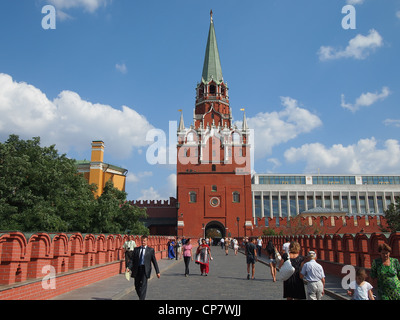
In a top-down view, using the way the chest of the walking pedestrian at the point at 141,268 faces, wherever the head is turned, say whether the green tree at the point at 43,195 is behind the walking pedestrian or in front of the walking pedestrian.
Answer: behind

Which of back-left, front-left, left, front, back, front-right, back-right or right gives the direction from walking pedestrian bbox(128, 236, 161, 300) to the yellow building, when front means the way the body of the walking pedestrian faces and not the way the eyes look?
back

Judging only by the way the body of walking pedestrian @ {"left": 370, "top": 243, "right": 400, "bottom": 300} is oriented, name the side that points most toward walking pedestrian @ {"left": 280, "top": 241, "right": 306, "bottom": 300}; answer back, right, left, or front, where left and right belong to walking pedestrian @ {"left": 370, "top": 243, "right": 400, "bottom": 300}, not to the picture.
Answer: right

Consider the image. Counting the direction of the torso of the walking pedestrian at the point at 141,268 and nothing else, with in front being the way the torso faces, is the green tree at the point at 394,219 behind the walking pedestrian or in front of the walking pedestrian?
behind

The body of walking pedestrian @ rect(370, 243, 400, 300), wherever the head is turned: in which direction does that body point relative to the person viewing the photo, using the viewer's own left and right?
facing the viewer

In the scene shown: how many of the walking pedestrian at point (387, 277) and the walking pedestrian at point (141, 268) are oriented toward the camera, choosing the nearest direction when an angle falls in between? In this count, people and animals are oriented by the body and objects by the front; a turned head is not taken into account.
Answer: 2

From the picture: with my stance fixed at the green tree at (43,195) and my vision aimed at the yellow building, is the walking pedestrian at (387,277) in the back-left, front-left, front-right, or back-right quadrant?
back-right

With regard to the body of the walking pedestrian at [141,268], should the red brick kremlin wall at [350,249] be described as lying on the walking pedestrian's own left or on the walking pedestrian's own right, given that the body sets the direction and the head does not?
on the walking pedestrian's own left

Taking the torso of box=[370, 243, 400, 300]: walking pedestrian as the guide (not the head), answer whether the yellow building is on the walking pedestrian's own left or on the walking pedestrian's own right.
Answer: on the walking pedestrian's own right

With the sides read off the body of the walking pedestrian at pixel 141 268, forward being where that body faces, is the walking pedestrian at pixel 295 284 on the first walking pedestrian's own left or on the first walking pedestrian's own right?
on the first walking pedestrian's own left

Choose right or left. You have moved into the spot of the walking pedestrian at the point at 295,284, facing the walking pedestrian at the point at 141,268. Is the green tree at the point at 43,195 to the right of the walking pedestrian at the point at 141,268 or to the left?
right

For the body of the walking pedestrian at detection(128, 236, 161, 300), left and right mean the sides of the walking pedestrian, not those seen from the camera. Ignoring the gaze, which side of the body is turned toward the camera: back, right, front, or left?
front

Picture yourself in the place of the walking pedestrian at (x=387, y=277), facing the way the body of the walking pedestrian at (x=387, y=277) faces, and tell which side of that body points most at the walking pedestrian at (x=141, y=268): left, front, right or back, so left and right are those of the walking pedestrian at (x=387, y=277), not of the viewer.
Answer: right

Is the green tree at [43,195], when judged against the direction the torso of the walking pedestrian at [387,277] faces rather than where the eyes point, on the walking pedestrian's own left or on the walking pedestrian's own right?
on the walking pedestrian's own right
